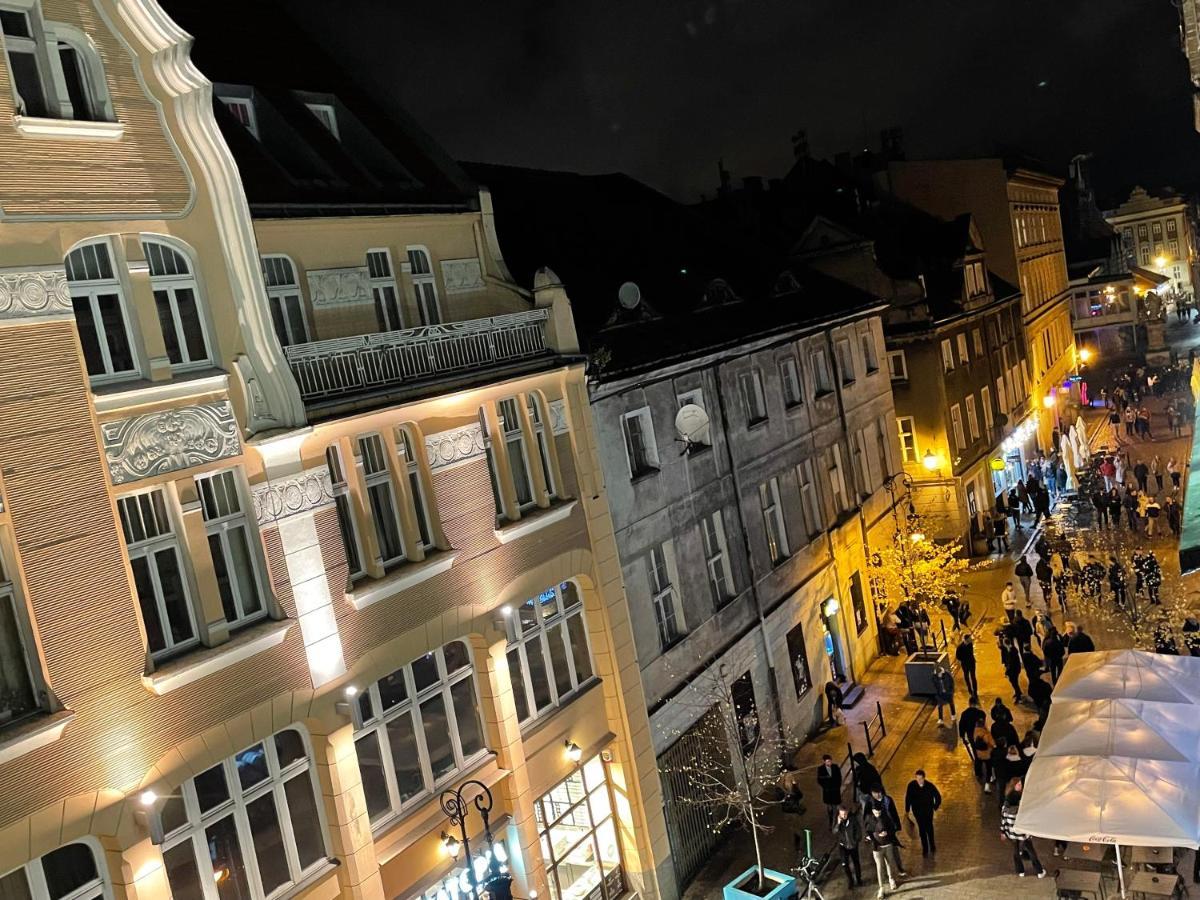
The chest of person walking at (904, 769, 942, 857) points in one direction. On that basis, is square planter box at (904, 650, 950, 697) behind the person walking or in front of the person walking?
behind

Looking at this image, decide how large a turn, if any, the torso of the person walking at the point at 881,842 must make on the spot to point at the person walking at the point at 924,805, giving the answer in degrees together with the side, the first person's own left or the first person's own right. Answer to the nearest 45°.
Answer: approximately 135° to the first person's own left
